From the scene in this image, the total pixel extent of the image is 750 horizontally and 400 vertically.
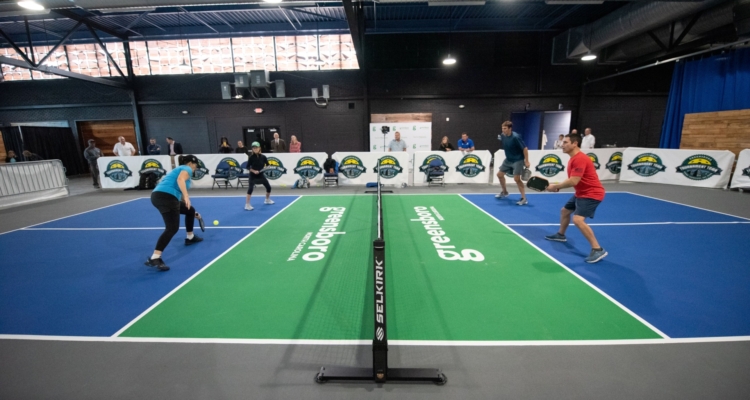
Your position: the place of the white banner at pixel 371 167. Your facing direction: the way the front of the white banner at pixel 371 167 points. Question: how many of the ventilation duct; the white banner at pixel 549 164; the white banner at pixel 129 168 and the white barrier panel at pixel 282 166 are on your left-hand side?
2

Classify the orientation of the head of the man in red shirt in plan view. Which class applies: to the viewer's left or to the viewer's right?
to the viewer's left

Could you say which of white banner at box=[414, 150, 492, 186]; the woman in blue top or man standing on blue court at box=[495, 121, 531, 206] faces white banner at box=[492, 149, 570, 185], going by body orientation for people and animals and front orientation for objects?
the woman in blue top

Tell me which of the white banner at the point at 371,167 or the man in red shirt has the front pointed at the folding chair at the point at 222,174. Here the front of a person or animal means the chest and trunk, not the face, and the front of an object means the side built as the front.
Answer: the man in red shirt

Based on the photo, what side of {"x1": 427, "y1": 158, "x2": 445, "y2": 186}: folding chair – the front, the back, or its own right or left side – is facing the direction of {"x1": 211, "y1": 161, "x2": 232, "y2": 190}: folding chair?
right

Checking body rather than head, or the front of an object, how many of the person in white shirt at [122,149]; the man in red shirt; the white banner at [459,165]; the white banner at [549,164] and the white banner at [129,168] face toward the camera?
4

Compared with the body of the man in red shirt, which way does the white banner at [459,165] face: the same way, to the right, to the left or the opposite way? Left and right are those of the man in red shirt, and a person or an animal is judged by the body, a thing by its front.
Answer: to the left

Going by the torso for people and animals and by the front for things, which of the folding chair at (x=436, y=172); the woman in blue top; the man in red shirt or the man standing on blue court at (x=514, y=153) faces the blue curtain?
the woman in blue top

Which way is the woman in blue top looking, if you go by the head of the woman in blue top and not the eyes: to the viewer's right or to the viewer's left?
to the viewer's right

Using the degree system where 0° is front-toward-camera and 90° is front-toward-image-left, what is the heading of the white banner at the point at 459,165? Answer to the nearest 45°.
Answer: approximately 0°
